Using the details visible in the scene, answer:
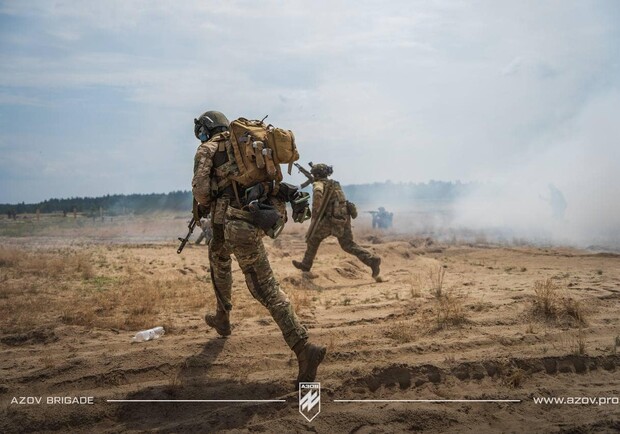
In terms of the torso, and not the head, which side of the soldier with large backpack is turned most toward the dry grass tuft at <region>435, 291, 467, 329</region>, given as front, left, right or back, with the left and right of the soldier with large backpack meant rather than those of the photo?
right

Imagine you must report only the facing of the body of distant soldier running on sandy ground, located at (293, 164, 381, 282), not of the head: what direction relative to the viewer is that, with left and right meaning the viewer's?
facing away from the viewer and to the left of the viewer

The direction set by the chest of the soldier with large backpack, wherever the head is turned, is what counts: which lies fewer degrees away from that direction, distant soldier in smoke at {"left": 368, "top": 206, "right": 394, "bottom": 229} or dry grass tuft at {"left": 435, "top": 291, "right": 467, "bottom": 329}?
the distant soldier in smoke

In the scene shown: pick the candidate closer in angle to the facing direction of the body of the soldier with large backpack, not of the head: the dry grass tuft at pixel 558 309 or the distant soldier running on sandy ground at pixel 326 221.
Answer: the distant soldier running on sandy ground

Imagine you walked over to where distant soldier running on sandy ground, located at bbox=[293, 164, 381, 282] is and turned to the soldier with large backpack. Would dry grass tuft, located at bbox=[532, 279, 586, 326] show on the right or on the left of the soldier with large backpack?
left

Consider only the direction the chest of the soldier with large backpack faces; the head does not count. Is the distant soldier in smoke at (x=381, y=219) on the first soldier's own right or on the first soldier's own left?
on the first soldier's own right

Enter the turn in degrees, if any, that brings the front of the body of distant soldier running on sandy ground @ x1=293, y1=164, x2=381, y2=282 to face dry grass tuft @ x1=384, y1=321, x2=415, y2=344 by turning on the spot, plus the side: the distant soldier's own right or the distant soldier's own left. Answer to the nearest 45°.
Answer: approximately 135° to the distant soldier's own left

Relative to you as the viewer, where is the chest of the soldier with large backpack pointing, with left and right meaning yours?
facing away from the viewer and to the left of the viewer
